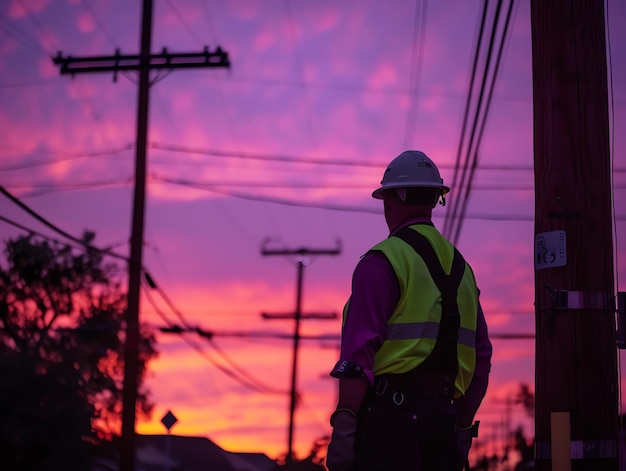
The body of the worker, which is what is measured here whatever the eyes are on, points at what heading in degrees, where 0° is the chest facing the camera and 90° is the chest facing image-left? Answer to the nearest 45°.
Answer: approximately 135°

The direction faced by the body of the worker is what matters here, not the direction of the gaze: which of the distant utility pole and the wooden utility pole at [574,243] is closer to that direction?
the distant utility pole

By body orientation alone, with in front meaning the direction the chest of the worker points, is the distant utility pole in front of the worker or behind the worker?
in front

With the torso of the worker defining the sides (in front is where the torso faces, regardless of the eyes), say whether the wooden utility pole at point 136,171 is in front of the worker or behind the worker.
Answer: in front

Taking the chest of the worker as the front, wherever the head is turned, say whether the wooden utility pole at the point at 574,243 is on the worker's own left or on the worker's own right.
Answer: on the worker's own right
